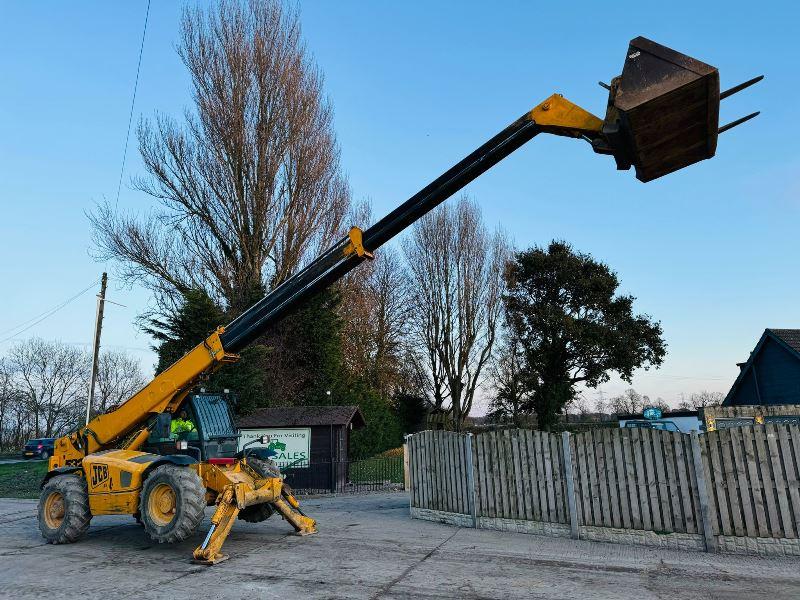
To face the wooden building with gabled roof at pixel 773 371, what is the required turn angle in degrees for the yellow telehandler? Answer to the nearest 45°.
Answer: approximately 90° to its left

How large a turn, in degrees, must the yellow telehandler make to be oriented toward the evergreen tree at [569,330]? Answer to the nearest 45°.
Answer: approximately 90° to its left

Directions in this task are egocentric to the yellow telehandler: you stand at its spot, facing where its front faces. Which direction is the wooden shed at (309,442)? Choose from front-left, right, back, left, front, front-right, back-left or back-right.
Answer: back-left

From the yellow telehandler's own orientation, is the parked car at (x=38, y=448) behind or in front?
behind

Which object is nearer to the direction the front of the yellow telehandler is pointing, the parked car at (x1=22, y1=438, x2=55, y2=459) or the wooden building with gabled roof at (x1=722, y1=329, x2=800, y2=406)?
the wooden building with gabled roof

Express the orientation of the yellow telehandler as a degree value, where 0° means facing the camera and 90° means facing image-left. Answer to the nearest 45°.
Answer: approximately 315°

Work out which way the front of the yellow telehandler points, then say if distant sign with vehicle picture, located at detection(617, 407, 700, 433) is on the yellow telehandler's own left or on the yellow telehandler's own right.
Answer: on the yellow telehandler's own left
